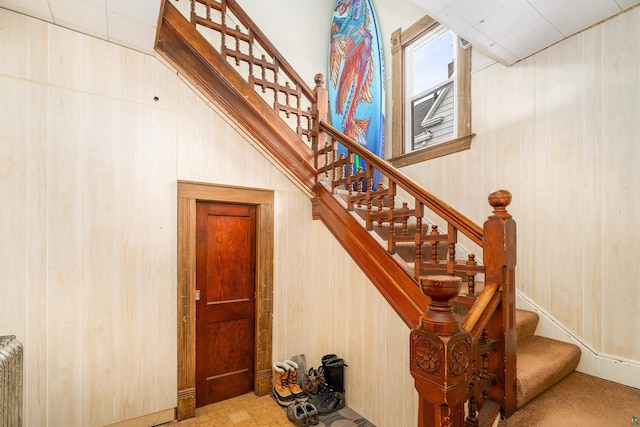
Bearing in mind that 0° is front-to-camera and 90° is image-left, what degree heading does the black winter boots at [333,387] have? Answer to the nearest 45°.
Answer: approximately 45°

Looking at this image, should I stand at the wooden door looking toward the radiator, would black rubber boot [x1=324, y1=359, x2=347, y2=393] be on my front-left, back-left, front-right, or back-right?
back-left

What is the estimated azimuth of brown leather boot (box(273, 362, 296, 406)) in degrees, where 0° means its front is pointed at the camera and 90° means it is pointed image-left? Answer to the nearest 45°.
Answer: approximately 315°

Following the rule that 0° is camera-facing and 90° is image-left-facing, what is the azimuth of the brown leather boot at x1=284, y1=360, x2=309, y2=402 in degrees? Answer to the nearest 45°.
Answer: approximately 315°
